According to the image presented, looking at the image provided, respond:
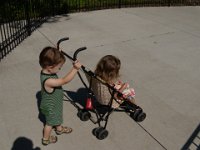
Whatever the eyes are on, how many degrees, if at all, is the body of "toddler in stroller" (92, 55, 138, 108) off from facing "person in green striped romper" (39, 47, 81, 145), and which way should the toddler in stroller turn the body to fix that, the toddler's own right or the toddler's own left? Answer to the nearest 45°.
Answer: approximately 135° to the toddler's own right

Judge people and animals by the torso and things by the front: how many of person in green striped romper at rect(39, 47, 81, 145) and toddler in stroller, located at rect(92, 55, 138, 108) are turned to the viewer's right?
2

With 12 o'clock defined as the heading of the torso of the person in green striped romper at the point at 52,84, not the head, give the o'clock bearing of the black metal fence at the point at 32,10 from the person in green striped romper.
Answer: The black metal fence is roughly at 9 o'clock from the person in green striped romper.

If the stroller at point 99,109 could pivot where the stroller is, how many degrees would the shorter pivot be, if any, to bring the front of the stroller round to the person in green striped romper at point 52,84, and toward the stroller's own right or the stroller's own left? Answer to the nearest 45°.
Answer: approximately 180°

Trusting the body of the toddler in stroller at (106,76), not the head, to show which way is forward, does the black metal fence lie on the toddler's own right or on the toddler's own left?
on the toddler's own left

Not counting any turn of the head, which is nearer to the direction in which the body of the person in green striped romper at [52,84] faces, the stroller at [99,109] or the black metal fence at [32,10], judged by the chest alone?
the stroller

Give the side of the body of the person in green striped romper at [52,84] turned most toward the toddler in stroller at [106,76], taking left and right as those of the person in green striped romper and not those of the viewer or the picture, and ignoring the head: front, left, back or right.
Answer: front

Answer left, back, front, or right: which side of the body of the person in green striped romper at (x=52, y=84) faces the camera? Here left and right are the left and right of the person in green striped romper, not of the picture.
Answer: right

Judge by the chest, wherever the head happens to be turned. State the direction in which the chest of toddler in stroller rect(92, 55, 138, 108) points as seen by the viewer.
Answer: to the viewer's right
